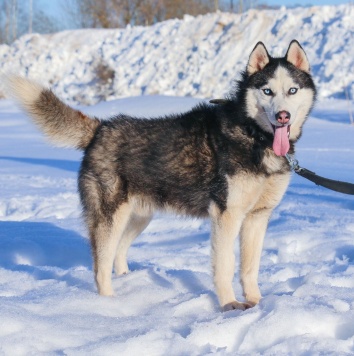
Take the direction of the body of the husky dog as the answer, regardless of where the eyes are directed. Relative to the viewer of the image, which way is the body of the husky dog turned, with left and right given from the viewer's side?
facing the viewer and to the right of the viewer
